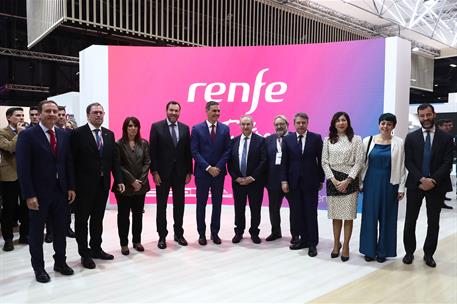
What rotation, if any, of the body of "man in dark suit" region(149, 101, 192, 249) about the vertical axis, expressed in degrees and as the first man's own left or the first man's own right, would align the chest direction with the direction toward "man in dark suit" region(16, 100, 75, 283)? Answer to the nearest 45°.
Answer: approximately 45° to the first man's own right

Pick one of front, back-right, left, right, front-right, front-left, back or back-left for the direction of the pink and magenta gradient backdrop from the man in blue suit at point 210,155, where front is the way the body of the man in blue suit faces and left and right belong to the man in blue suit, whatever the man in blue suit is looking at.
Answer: back

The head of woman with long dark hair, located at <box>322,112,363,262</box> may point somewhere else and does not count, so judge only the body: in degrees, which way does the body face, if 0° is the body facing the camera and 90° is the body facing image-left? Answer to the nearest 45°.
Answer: approximately 0°

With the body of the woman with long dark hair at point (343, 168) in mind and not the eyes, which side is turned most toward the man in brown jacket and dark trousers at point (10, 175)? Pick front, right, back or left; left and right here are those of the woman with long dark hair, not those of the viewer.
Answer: right

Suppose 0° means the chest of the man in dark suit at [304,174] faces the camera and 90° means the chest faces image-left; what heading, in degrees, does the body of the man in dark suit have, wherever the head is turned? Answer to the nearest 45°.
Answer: approximately 45°

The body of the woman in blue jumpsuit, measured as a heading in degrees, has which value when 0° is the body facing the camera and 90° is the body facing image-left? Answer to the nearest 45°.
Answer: approximately 0°
